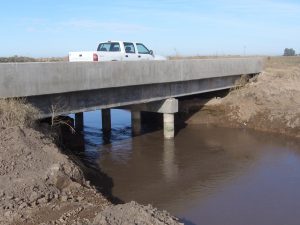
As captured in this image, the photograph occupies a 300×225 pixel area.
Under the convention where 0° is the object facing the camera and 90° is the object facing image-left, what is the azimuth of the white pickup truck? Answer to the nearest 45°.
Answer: approximately 225°
